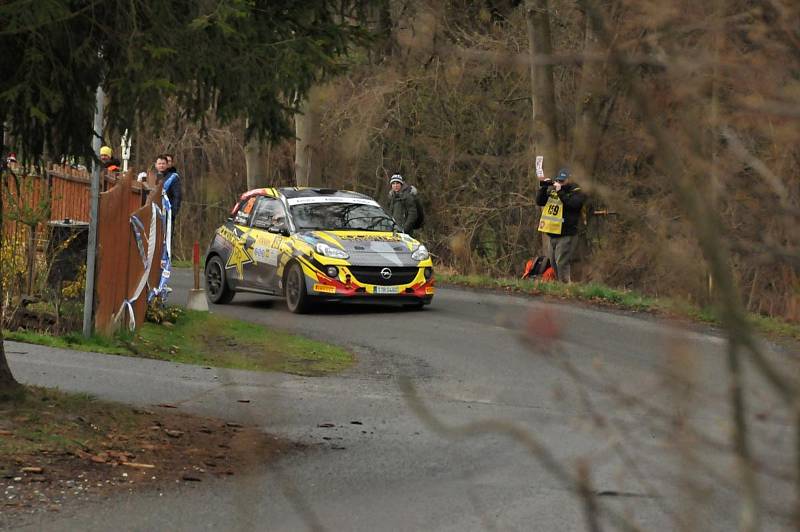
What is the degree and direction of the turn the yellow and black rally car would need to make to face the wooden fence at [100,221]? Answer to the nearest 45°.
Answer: approximately 90° to its right

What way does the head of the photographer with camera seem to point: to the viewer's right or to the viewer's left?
to the viewer's left

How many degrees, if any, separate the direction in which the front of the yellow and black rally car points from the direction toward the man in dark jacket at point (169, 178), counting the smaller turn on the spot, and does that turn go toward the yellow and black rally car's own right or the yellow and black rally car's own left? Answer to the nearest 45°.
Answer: approximately 180°

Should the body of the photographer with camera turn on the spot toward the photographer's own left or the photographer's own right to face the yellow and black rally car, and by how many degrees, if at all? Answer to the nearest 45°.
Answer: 0° — they already face it

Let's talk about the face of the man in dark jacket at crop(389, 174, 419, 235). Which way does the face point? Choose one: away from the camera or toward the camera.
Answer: toward the camera

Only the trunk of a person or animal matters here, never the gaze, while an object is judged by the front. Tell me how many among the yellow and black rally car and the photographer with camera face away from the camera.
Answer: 0

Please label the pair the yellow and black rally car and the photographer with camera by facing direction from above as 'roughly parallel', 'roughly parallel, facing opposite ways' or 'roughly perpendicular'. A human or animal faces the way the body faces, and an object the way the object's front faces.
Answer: roughly perpendicular

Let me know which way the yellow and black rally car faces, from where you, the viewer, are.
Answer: facing the viewer and to the right of the viewer
